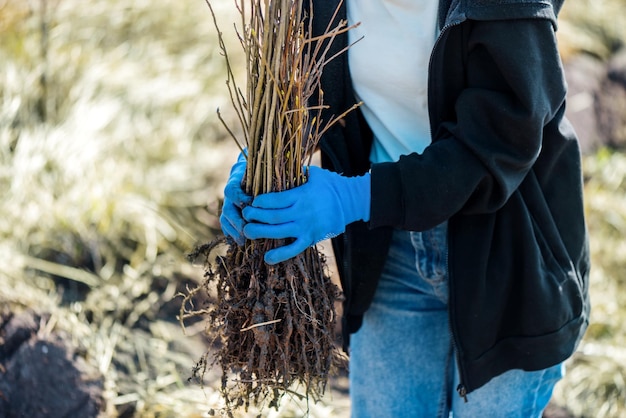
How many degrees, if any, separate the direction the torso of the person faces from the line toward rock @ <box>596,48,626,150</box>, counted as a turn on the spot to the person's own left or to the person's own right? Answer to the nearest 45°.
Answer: approximately 135° to the person's own right

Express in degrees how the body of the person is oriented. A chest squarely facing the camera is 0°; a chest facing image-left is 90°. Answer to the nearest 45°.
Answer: approximately 45°

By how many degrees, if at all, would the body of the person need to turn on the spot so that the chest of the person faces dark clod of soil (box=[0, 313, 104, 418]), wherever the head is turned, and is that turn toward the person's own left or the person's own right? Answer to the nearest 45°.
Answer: approximately 45° to the person's own right

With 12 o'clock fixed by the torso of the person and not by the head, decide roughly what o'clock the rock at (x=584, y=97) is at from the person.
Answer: The rock is roughly at 5 o'clock from the person.
